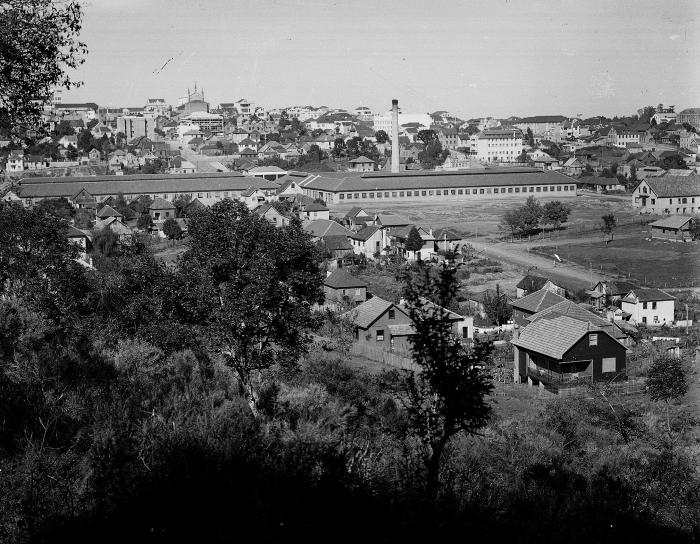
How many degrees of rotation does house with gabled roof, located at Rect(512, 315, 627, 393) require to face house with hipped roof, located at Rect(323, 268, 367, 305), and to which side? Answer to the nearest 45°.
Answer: approximately 90° to its right

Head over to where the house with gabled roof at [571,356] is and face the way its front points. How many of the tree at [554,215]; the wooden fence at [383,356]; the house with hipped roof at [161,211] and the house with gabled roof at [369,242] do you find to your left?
0

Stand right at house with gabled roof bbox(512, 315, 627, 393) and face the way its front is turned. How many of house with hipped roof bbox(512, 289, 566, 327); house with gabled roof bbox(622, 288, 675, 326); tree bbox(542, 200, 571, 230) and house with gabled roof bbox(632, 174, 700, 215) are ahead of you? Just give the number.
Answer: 0

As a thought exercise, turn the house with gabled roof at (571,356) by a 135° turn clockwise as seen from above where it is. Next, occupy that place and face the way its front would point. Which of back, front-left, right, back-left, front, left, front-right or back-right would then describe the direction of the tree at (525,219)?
front

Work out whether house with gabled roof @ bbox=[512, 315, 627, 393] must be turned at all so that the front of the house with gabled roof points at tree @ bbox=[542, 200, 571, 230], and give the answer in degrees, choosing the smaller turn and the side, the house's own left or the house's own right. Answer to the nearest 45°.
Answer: approximately 135° to the house's own right

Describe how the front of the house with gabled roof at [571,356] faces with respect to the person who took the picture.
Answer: facing the viewer and to the left of the viewer

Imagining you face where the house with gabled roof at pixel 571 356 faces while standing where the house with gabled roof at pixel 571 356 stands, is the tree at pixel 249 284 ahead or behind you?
ahead

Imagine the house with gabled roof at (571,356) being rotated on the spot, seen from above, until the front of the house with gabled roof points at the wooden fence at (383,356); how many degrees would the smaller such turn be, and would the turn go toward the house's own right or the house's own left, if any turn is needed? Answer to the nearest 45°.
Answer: approximately 45° to the house's own right

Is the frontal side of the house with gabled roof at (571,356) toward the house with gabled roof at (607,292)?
no

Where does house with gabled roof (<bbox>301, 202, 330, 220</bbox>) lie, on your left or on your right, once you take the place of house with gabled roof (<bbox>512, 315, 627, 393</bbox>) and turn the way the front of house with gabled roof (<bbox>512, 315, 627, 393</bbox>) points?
on your right

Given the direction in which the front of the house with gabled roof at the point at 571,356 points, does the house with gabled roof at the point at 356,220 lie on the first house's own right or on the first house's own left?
on the first house's own right

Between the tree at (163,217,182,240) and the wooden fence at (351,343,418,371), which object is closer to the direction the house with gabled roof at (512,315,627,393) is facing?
the wooden fence

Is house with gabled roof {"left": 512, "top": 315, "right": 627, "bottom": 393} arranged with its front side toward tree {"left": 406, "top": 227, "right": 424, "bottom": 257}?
no

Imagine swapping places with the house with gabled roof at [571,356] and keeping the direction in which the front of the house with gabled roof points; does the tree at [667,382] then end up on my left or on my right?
on my left

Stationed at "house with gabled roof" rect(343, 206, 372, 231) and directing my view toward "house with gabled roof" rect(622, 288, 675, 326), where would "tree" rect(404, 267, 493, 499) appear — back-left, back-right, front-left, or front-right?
front-right

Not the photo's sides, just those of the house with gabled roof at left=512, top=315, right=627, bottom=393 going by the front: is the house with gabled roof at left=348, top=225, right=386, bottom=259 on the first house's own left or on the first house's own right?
on the first house's own right

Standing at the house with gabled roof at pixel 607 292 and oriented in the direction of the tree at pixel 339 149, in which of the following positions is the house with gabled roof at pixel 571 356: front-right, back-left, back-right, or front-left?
back-left

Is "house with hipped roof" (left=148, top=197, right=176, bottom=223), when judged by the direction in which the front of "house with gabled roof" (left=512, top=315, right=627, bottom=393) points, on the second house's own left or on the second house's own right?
on the second house's own right
